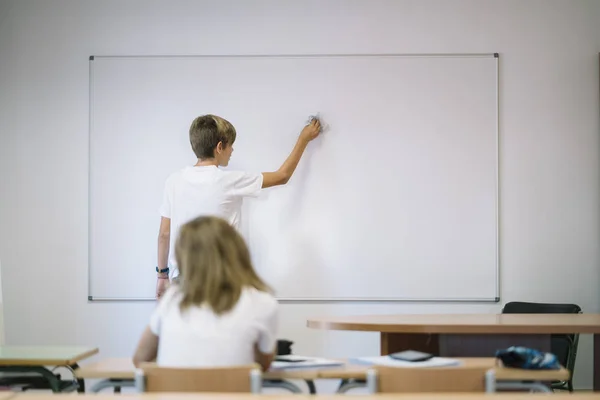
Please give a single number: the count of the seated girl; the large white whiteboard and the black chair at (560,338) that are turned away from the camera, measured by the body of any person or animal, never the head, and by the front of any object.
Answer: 1

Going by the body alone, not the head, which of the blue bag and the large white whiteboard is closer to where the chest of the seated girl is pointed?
the large white whiteboard

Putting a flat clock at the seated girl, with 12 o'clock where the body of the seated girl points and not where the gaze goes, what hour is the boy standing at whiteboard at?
The boy standing at whiteboard is roughly at 12 o'clock from the seated girl.

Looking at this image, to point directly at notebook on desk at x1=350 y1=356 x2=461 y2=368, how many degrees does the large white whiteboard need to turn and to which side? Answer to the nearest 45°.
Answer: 0° — it already faces it

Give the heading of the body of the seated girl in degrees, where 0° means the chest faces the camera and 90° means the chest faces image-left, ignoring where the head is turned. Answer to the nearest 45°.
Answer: approximately 180°

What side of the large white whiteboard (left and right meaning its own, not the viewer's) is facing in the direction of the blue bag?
front

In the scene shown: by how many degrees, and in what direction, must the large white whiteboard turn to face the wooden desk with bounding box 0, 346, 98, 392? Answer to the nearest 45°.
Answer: approximately 45° to its right

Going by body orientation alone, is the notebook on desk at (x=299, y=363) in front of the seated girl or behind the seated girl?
in front

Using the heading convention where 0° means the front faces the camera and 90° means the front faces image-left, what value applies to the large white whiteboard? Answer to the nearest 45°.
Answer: approximately 0°

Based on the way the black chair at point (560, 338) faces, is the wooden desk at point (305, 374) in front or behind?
in front

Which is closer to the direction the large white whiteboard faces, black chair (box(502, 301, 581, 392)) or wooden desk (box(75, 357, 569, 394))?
the wooden desk

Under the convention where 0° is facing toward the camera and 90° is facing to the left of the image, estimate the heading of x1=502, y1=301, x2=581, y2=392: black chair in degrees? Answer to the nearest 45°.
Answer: approximately 0°

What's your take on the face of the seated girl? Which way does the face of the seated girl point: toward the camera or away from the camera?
away from the camera
